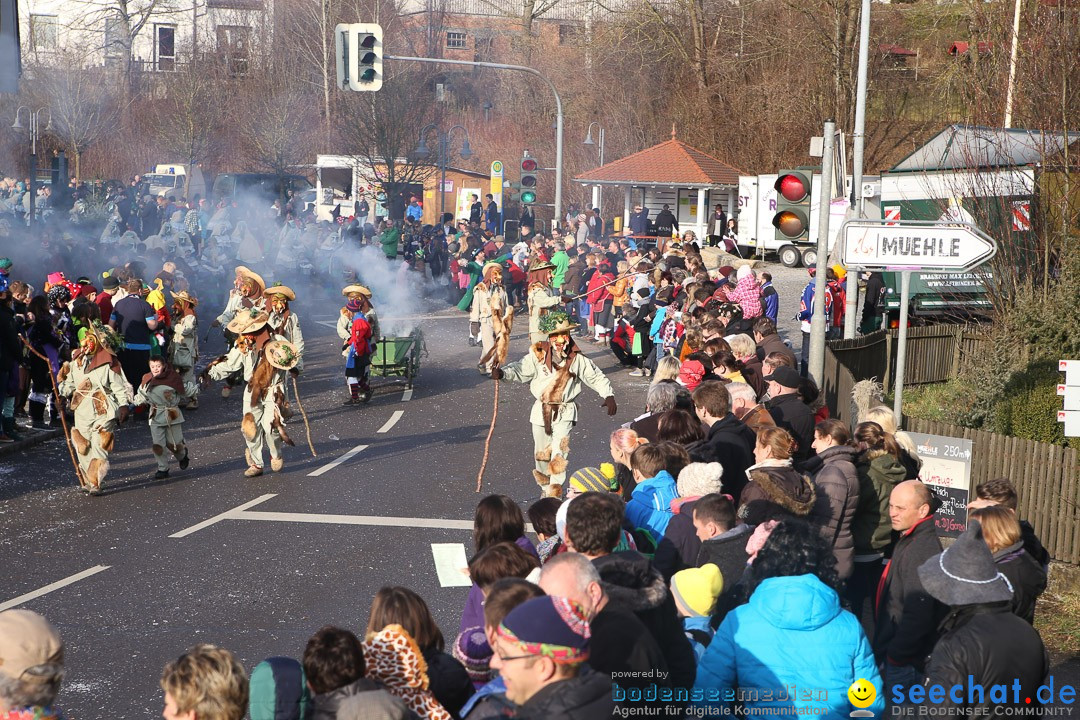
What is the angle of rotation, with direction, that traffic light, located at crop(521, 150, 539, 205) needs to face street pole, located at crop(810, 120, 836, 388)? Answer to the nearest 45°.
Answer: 0° — it already faces it

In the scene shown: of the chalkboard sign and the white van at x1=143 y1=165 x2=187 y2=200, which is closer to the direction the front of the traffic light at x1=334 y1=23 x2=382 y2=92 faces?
the chalkboard sign

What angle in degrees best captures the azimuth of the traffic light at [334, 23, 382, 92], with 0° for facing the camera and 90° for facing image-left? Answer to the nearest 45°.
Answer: approximately 315°

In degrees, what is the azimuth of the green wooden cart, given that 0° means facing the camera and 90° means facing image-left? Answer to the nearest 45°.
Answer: approximately 45°

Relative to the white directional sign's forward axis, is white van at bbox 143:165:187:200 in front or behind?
behind

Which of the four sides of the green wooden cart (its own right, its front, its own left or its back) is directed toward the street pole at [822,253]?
left

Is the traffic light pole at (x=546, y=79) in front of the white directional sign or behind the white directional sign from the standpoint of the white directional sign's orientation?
behind

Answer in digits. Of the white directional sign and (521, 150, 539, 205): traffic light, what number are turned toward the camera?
2
